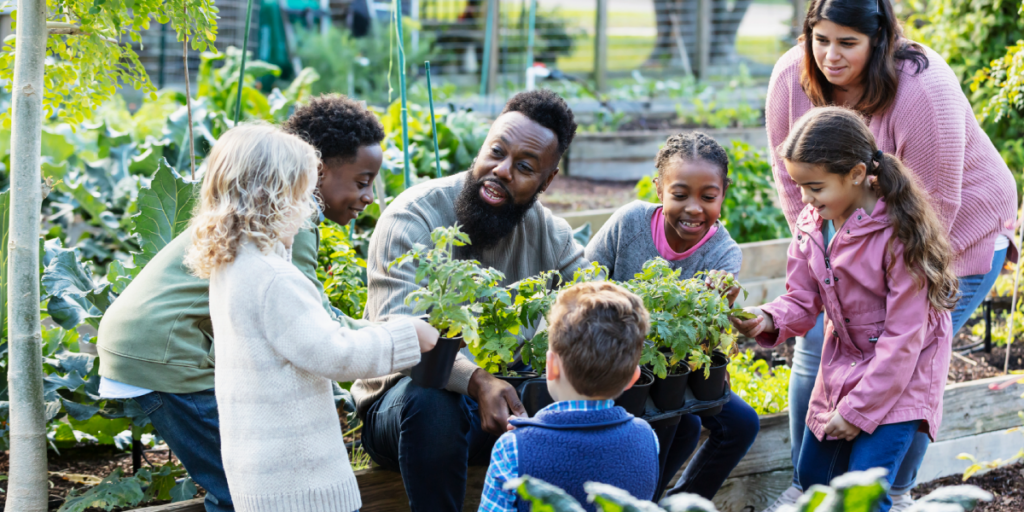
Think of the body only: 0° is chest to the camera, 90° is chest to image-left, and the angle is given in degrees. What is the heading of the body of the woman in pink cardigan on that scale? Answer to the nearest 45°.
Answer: approximately 45°

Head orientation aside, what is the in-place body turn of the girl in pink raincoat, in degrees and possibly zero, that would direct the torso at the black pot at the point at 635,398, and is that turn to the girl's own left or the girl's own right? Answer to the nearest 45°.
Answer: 0° — they already face it

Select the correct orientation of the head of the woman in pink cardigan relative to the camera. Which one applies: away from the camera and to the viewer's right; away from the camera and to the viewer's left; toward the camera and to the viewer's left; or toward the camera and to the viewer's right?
toward the camera and to the viewer's left

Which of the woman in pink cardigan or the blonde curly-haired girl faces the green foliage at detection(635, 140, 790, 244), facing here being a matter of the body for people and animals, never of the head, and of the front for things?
the blonde curly-haired girl

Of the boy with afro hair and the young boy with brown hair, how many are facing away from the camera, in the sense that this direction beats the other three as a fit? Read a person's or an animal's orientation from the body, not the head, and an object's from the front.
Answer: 1

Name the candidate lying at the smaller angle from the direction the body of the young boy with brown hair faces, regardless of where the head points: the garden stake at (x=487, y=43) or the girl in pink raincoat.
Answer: the garden stake

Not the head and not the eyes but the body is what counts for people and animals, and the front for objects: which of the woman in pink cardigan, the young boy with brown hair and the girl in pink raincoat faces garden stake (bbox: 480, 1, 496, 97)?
the young boy with brown hair

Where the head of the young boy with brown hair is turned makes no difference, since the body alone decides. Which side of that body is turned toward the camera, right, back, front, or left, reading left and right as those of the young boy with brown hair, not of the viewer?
back

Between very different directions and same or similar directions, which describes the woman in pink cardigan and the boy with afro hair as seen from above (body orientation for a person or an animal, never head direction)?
very different directions

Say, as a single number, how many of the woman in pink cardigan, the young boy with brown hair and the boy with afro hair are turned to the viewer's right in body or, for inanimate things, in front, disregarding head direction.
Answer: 1

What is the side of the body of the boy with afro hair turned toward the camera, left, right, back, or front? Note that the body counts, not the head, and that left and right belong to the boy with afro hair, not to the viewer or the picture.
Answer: right

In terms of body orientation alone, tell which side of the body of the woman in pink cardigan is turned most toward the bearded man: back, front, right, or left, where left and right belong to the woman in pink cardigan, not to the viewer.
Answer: front

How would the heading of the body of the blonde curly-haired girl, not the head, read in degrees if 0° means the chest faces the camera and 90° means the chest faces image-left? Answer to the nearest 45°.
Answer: approximately 225°

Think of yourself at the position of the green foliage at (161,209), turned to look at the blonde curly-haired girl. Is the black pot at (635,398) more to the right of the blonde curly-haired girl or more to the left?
left

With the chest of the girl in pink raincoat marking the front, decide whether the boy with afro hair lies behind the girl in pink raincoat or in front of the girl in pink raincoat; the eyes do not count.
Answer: in front

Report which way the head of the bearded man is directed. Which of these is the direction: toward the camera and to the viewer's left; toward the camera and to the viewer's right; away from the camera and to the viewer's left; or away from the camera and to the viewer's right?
toward the camera and to the viewer's left

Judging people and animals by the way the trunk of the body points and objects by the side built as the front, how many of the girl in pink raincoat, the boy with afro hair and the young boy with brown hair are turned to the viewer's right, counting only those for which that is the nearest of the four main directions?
1

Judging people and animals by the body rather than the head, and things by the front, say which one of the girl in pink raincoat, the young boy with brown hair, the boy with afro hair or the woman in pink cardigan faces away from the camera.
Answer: the young boy with brown hair

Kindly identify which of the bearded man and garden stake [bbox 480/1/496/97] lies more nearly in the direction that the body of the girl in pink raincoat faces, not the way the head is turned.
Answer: the bearded man
